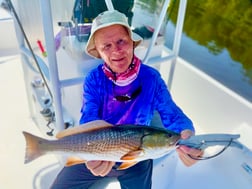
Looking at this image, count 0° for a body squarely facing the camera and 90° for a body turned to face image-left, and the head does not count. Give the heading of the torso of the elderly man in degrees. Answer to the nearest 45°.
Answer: approximately 0°
